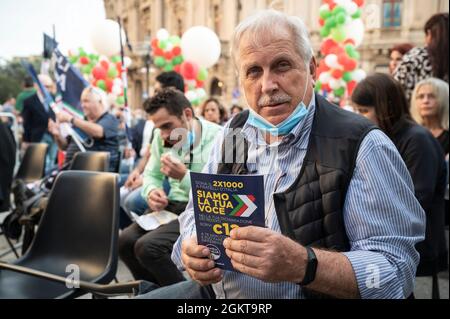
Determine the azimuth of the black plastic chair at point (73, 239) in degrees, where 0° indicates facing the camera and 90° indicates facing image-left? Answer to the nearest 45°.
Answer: approximately 45°

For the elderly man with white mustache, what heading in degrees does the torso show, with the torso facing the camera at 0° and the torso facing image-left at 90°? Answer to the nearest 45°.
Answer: approximately 45°

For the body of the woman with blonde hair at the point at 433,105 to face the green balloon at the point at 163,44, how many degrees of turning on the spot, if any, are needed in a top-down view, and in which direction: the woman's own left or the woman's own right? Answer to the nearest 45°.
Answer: approximately 90° to the woman's own right

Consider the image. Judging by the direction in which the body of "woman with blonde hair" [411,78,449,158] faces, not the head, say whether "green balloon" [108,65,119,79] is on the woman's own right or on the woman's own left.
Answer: on the woman's own right

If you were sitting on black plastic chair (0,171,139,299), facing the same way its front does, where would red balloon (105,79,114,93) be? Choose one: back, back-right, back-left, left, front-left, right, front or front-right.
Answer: back-right

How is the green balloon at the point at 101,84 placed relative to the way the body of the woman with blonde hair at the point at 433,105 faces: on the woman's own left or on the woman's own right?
on the woman's own right

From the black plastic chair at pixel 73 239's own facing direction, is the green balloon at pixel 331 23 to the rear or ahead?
to the rear

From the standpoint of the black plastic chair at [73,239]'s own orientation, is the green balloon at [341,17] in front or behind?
behind

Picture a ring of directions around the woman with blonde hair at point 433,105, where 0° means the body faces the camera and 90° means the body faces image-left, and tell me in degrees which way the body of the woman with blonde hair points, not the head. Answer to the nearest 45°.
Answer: approximately 45°

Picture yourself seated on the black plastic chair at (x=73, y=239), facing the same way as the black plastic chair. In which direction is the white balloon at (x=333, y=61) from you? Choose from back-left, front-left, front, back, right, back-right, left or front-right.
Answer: back

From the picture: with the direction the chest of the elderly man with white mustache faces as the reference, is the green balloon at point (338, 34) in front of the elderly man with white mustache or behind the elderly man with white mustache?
behind

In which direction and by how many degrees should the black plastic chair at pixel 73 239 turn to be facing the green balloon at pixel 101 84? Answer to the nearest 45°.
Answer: approximately 135° to its right
